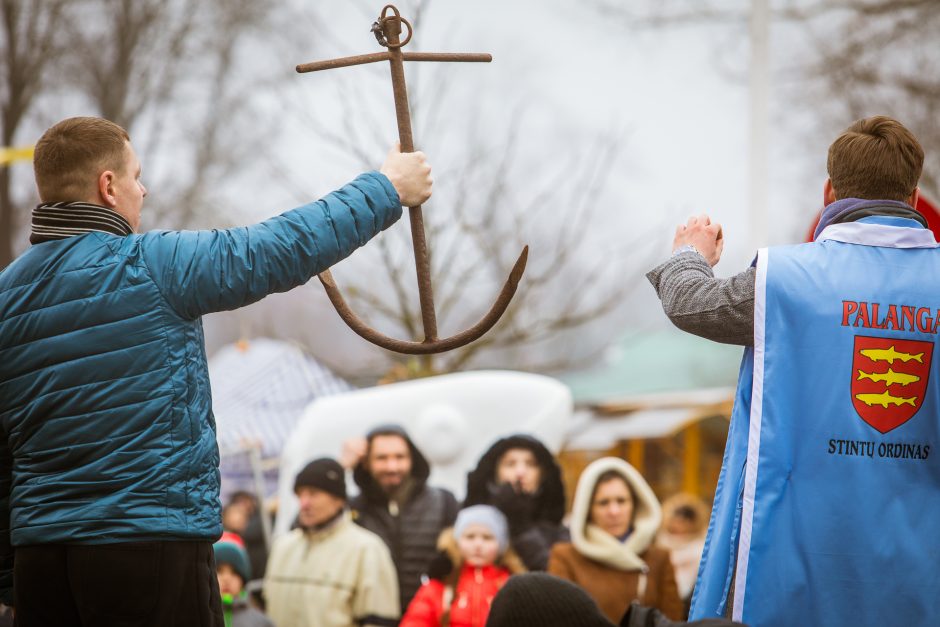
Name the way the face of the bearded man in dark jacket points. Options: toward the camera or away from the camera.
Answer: toward the camera

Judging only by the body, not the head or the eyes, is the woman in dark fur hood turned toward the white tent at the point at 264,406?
no

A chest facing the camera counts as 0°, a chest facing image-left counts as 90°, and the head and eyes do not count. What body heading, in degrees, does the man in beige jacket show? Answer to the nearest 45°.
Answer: approximately 45°

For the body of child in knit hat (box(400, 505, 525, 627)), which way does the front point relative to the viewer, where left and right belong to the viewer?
facing the viewer

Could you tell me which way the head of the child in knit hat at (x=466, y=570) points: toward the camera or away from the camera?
toward the camera

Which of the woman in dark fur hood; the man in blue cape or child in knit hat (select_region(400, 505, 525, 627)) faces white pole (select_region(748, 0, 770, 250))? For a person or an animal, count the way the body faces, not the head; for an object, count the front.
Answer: the man in blue cape

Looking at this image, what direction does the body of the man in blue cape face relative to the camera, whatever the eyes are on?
away from the camera

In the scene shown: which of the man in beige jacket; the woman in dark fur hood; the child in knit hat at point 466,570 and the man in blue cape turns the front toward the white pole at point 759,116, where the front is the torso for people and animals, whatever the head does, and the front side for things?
the man in blue cape

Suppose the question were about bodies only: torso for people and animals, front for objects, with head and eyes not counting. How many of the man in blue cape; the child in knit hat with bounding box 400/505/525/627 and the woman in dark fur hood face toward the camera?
2

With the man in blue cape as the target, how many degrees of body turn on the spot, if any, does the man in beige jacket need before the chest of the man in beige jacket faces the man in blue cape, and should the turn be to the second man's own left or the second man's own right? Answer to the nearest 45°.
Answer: approximately 45° to the second man's own left

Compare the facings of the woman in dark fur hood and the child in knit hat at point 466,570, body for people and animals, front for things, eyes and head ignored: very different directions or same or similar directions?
same or similar directions

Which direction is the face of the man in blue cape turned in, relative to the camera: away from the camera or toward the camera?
away from the camera

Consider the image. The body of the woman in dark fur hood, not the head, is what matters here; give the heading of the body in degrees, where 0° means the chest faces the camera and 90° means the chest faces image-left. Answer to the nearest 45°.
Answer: approximately 0°

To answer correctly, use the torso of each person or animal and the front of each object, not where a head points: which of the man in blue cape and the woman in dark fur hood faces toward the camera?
the woman in dark fur hood
